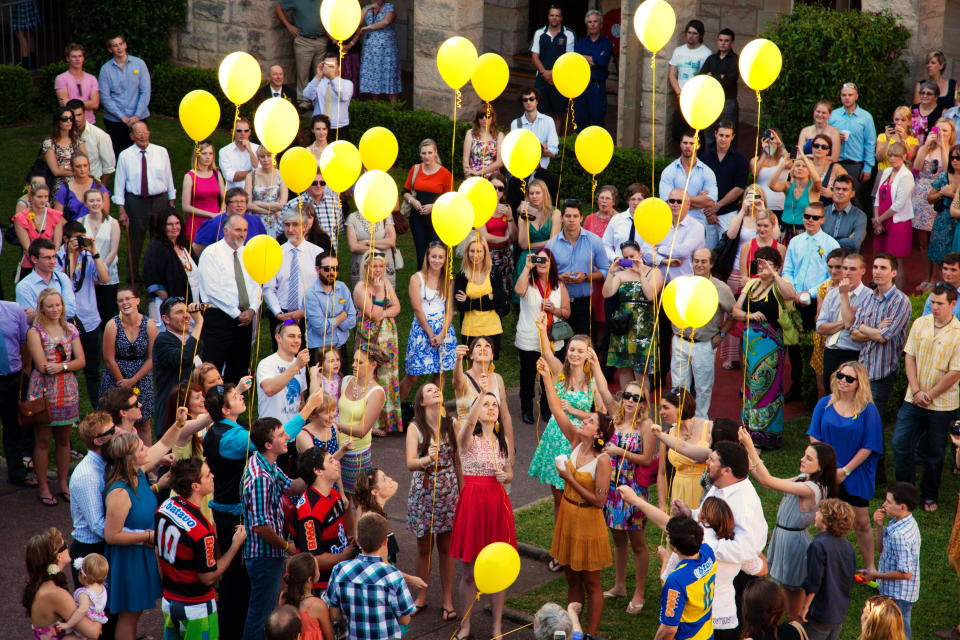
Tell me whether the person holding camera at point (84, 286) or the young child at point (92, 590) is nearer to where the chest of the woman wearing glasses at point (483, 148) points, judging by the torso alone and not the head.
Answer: the young child

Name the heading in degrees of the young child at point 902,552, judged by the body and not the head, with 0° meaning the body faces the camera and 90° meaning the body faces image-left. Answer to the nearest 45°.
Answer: approximately 90°

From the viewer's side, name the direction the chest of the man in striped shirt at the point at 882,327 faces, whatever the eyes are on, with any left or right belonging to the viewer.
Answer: facing the viewer and to the left of the viewer

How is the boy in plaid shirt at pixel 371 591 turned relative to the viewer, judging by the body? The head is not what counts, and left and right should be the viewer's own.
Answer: facing away from the viewer

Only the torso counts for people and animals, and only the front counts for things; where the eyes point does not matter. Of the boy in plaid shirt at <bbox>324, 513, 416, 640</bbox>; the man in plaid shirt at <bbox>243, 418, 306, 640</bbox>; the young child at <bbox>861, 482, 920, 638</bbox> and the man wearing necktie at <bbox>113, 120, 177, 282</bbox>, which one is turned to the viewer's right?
the man in plaid shirt at <bbox>243, 418, 306, 640</bbox>

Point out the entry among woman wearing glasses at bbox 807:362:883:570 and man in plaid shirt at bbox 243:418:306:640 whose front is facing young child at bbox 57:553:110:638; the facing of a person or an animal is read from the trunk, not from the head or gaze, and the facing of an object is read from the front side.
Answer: the woman wearing glasses

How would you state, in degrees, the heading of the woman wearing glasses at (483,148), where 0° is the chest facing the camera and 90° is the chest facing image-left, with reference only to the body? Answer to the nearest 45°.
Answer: approximately 0°

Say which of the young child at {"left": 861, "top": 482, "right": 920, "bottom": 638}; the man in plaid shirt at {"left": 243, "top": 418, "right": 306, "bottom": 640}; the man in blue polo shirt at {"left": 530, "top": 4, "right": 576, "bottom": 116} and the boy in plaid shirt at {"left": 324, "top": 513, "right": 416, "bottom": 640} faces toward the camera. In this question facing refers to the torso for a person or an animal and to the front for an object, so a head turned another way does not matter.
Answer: the man in blue polo shirt

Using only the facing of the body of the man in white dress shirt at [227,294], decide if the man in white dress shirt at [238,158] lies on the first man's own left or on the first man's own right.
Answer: on the first man's own left

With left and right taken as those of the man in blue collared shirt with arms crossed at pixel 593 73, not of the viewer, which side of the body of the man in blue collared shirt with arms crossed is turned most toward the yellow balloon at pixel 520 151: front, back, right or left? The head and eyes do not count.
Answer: front

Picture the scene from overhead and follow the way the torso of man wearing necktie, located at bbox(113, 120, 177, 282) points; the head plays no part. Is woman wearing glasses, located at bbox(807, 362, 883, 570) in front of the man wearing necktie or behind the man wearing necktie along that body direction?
in front

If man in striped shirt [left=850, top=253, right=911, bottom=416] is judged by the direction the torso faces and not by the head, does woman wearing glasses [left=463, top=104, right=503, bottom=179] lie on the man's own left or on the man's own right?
on the man's own right

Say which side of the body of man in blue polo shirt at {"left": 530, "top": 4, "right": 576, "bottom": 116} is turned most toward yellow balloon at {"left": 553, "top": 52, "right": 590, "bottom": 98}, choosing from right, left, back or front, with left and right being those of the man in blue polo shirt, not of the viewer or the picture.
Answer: front

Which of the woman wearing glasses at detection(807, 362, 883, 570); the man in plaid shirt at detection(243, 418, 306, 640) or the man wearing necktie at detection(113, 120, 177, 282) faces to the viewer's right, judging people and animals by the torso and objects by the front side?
the man in plaid shirt

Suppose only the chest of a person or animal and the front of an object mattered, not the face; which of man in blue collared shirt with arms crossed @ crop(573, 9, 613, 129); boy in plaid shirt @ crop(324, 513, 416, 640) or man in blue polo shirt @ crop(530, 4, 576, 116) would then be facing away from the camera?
the boy in plaid shirt

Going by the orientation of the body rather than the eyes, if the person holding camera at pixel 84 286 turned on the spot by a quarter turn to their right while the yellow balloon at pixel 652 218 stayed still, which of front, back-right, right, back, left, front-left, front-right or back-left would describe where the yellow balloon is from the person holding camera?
left

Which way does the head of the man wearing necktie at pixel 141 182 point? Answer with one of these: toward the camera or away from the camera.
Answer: toward the camera

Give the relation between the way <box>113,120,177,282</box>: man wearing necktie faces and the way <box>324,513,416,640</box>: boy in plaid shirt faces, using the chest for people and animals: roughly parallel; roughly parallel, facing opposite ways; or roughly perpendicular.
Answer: roughly parallel, facing opposite ways

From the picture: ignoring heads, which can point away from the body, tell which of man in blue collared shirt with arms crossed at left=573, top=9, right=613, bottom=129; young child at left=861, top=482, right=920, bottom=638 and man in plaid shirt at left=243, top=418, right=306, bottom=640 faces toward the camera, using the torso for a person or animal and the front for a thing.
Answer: the man in blue collared shirt with arms crossed
